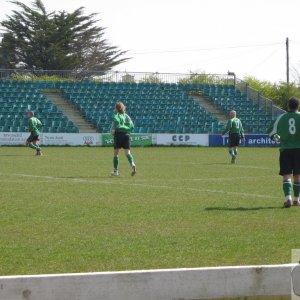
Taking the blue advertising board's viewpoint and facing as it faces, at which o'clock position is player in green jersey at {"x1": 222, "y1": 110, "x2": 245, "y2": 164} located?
The player in green jersey is roughly at 12 o'clock from the blue advertising board.

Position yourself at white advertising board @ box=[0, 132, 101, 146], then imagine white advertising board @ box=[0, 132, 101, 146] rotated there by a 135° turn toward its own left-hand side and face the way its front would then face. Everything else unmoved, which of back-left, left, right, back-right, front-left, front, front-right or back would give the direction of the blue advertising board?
front-right

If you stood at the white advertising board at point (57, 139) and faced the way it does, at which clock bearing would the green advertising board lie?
The green advertising board is roughly at 9 o'clock from the white advertising board.

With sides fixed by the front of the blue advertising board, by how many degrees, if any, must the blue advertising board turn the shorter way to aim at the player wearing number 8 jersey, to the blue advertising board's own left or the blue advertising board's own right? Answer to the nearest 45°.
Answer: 0° — it already faces them

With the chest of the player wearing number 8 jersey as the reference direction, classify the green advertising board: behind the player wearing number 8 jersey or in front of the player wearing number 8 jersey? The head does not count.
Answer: in front

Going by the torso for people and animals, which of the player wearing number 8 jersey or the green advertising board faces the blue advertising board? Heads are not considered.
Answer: the player wearing number 8 jersey

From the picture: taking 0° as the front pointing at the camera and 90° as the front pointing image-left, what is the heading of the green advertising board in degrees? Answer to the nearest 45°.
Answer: approximately 0°

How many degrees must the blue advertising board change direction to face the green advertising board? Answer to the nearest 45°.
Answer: approximately 90° to its right

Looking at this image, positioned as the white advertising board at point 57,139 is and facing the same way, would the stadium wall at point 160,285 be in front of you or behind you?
in front

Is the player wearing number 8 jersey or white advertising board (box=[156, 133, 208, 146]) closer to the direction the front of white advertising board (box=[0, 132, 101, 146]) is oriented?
the player wearing number 8 jersey
